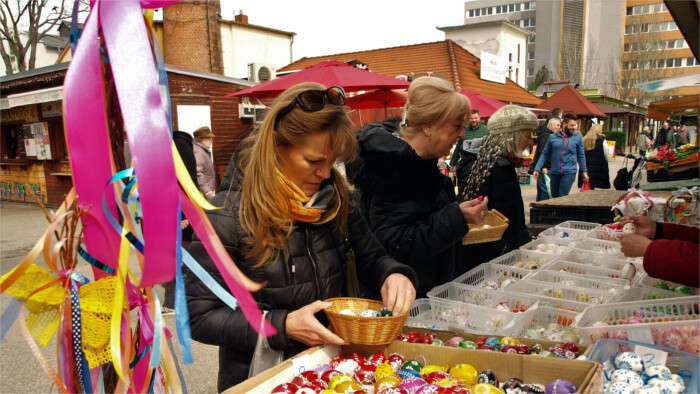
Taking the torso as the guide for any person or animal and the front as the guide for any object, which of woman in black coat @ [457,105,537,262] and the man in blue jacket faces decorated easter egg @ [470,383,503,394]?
the man in blue jacket

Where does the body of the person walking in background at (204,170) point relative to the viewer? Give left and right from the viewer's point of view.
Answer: facing to the right of the viewer

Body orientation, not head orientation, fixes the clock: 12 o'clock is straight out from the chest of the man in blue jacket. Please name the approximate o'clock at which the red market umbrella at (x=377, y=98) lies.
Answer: The red market umbrella is roughly at 3 o'clock from the man in blue jacket.

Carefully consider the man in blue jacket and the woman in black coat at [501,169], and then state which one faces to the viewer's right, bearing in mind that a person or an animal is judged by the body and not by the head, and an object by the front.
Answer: the woman in black coat

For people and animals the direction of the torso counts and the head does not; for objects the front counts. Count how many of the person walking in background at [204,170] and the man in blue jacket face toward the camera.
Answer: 1

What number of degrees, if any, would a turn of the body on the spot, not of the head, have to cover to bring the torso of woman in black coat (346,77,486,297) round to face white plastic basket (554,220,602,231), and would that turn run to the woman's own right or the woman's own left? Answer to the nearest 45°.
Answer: approximately 45° to the woman's own left

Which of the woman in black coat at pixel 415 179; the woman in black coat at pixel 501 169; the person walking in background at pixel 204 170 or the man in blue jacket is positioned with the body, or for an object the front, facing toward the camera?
the man in blue jacket

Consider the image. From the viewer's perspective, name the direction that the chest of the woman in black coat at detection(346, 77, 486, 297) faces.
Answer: to the viewer's right

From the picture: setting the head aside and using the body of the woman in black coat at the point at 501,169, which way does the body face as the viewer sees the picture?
to the viewer's right
